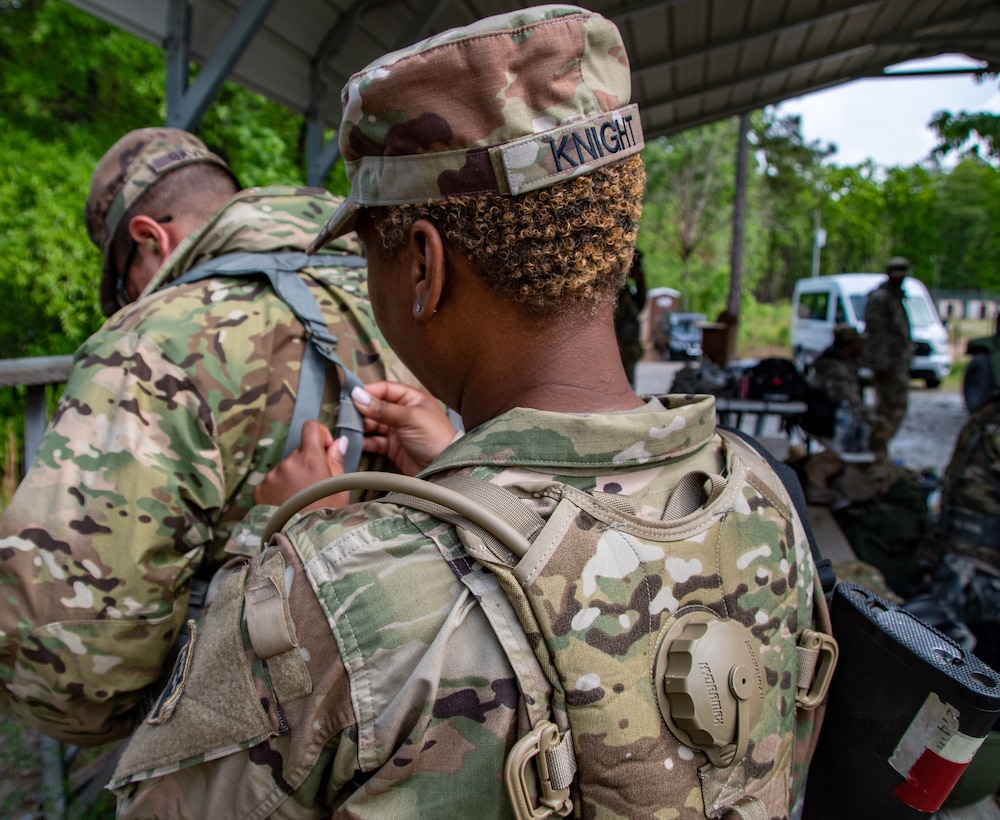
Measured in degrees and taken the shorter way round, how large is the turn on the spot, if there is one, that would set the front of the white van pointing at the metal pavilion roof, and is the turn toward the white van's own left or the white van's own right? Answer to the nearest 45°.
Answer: approximately 45° to the white van's own right

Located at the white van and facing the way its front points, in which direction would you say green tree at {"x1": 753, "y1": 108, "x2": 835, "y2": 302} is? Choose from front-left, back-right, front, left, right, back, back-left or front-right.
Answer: back-left

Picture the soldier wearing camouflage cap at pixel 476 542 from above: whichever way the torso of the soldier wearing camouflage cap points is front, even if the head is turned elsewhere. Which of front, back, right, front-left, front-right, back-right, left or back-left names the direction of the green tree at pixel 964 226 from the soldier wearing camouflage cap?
right

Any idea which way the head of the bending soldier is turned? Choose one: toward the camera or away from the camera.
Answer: away from the camera

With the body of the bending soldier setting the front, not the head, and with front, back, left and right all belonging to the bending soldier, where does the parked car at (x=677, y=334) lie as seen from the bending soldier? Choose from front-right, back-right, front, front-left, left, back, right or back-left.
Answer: right

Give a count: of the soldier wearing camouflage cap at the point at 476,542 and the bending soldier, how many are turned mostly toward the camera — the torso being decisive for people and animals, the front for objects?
0

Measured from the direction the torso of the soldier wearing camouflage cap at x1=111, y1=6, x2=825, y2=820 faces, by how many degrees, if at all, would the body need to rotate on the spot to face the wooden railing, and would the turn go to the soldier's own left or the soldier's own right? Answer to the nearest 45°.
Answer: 0° — they already face it

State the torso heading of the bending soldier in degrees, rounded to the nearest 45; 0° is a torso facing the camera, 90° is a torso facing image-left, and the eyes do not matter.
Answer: approximately 135°

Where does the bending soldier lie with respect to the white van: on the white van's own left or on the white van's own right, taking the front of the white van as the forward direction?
on the white van's own right

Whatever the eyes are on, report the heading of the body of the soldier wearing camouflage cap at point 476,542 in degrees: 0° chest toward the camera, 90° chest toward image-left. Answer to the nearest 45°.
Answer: approximately 135°

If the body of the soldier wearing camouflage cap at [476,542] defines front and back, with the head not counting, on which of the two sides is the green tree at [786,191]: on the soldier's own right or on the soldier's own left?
on the soldier's own right

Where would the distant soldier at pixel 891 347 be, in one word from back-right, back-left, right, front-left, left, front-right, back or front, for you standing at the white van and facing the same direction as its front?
front-right

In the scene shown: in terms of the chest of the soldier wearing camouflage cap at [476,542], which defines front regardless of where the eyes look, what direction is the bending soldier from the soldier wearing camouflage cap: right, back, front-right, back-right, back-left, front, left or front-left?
front

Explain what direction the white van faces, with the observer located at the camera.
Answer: facing the viewer and to the right of the viewer
